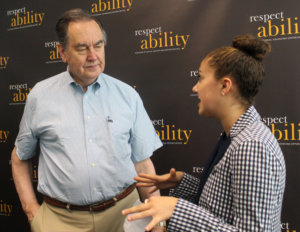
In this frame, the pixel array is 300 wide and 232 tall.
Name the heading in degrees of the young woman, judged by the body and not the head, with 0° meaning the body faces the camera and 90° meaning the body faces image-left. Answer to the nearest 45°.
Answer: approximately 90°

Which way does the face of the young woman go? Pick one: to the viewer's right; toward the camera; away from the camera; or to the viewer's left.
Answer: to the viewer's left

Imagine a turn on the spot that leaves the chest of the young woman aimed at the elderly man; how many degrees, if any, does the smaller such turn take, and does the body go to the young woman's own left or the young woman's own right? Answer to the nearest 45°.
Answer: approximately 45° to the young woman's own right
